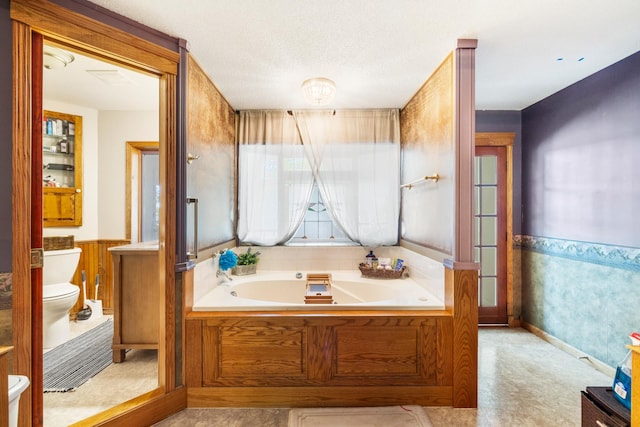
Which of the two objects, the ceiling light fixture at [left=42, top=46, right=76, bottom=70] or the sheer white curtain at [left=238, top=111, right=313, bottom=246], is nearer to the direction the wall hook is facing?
the sheer white curtain

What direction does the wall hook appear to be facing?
to the viewer's right

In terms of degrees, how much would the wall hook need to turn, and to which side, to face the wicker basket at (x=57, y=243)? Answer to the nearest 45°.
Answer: approximately 135° to its left

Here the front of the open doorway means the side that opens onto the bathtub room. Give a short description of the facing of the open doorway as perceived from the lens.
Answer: facing the viewer and to the right of the viewer

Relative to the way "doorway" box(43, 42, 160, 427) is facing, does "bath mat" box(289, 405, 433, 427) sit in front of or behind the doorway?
in front
